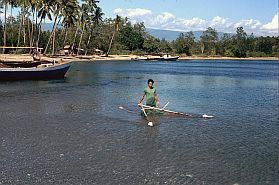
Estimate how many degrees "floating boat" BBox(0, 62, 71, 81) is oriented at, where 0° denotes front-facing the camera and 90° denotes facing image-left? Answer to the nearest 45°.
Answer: approximately 270°
